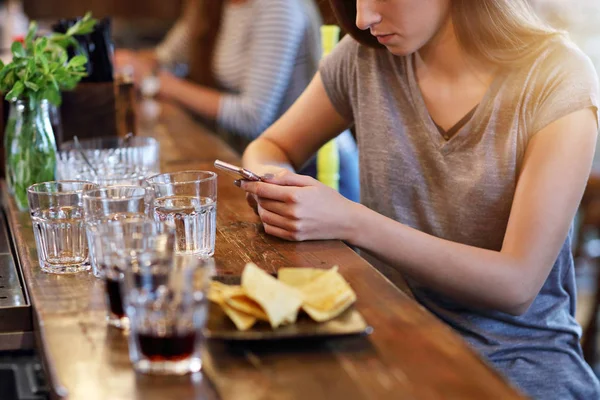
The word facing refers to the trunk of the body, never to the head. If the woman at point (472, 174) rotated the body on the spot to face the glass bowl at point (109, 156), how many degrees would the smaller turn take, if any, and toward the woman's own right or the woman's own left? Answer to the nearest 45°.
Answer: approximately 45° to the woman's own right

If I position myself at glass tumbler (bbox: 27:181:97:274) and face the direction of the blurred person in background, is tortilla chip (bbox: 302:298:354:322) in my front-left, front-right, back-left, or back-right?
back-right

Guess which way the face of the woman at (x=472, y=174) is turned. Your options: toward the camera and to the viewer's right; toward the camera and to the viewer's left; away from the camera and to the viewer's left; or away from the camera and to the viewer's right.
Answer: toward the camera and to the viewer's left

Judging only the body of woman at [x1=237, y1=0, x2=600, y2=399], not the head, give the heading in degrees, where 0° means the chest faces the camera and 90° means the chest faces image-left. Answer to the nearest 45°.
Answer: approximately 45°

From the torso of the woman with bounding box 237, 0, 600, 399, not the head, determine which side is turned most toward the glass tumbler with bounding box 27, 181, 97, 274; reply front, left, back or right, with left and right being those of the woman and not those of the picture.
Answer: front

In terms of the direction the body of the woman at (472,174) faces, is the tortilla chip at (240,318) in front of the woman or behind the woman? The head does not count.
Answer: in front

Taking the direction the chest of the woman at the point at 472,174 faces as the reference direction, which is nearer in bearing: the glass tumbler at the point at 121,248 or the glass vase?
the glass tumbler

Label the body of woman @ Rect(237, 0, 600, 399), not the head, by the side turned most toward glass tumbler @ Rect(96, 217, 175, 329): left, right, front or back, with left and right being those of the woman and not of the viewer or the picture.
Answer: front

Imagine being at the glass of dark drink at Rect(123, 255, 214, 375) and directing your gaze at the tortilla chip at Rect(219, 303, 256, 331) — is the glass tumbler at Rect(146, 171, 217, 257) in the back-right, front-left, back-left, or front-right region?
front-left

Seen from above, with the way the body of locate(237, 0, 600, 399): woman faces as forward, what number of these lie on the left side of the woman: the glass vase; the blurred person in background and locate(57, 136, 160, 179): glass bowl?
0

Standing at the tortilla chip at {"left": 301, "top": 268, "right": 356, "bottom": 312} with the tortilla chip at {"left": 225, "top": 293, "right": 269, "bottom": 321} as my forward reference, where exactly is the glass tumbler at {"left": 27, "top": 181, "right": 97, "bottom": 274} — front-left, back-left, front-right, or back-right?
front-right

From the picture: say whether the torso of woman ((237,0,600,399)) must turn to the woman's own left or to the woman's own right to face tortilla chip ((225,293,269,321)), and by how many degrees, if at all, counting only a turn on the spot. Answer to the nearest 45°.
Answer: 0° — they already face it

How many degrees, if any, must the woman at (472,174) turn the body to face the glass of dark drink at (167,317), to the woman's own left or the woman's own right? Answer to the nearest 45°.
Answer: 0° — they already face it
